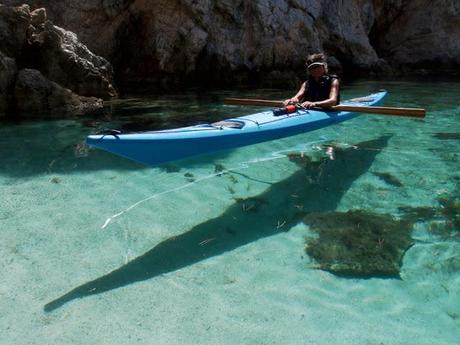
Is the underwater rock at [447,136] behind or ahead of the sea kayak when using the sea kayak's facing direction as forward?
behind

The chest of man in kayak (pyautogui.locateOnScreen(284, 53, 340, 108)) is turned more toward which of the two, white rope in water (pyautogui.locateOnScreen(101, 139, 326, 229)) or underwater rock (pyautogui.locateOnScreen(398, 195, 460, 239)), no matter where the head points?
the white rope in water

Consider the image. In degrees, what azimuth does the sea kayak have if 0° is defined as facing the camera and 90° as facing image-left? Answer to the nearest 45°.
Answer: approximately 45°

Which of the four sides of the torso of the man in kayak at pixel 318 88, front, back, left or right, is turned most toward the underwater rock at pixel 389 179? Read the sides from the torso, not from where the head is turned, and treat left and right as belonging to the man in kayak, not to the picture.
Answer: left

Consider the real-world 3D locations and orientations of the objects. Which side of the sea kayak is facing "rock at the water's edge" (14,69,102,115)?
right

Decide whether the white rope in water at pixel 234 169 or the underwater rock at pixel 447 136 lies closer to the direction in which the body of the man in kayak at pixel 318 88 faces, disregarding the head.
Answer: the white rope in water

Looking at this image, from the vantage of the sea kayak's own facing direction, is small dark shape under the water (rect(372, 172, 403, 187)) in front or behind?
behind
